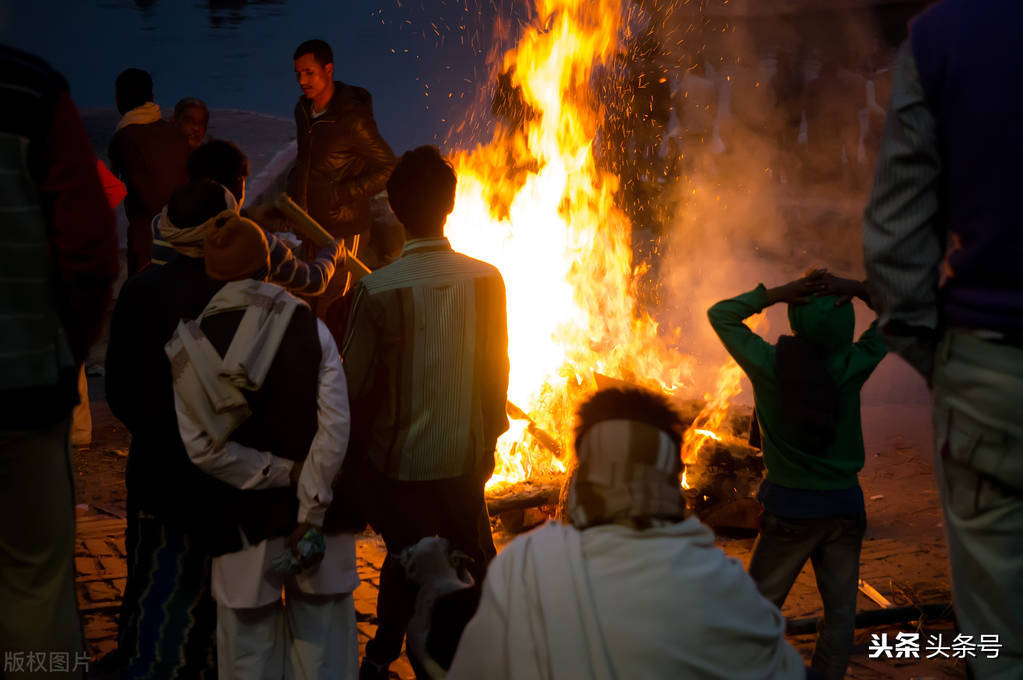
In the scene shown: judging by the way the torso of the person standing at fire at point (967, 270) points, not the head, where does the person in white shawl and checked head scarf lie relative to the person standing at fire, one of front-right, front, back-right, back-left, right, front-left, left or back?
back-left

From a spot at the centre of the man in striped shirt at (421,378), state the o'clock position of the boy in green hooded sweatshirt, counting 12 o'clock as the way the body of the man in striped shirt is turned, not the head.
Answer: The boy in green hooded sweatshirt is roughly at 3 o'clock from the man in striped shirt.

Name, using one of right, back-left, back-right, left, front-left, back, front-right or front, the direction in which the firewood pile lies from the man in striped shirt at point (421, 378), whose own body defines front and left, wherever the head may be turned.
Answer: front-right

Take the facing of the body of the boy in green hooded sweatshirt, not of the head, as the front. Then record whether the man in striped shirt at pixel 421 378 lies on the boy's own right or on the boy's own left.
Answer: on the boy's own left

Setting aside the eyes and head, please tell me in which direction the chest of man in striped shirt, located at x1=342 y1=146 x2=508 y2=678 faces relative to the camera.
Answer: away from the camera

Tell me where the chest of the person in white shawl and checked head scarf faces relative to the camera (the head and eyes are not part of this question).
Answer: away from the camera

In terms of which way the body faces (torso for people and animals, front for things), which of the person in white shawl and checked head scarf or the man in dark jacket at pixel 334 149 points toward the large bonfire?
the person in white shawl and checked head scarf

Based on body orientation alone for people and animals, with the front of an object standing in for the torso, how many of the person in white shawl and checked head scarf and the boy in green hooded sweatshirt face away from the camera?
2

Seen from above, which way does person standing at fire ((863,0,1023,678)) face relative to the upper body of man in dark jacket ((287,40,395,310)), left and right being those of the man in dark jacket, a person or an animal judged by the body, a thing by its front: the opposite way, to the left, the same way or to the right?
the opposite way

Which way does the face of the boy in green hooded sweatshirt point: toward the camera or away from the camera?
away from the camera

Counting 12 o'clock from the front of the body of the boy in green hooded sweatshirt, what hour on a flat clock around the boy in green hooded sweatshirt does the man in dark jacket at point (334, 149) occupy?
The man in dark jacket is roughly at 10 o'clock from the boy in green hooded sweatshirt.

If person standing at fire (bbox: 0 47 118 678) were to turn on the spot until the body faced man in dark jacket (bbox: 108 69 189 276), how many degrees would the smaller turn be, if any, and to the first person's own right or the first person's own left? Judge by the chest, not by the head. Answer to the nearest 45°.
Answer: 0° — they already face them

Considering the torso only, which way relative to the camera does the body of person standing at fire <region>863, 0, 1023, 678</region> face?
away from the camera

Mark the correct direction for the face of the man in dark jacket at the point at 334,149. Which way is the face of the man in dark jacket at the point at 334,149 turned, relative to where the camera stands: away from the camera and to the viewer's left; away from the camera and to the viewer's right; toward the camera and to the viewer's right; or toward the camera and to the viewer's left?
toward the camera and to the viewer's left

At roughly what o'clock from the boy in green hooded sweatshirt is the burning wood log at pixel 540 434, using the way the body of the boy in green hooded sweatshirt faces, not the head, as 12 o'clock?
The burning wood log is roughly at 11 o'clock from the boy in green hooded sweatshirt.

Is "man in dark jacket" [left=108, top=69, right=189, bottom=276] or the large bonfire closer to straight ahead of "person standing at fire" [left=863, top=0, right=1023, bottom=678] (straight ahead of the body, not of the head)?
the large bonfire

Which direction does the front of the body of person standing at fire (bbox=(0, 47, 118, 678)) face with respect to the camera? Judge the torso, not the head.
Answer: away from the camera
